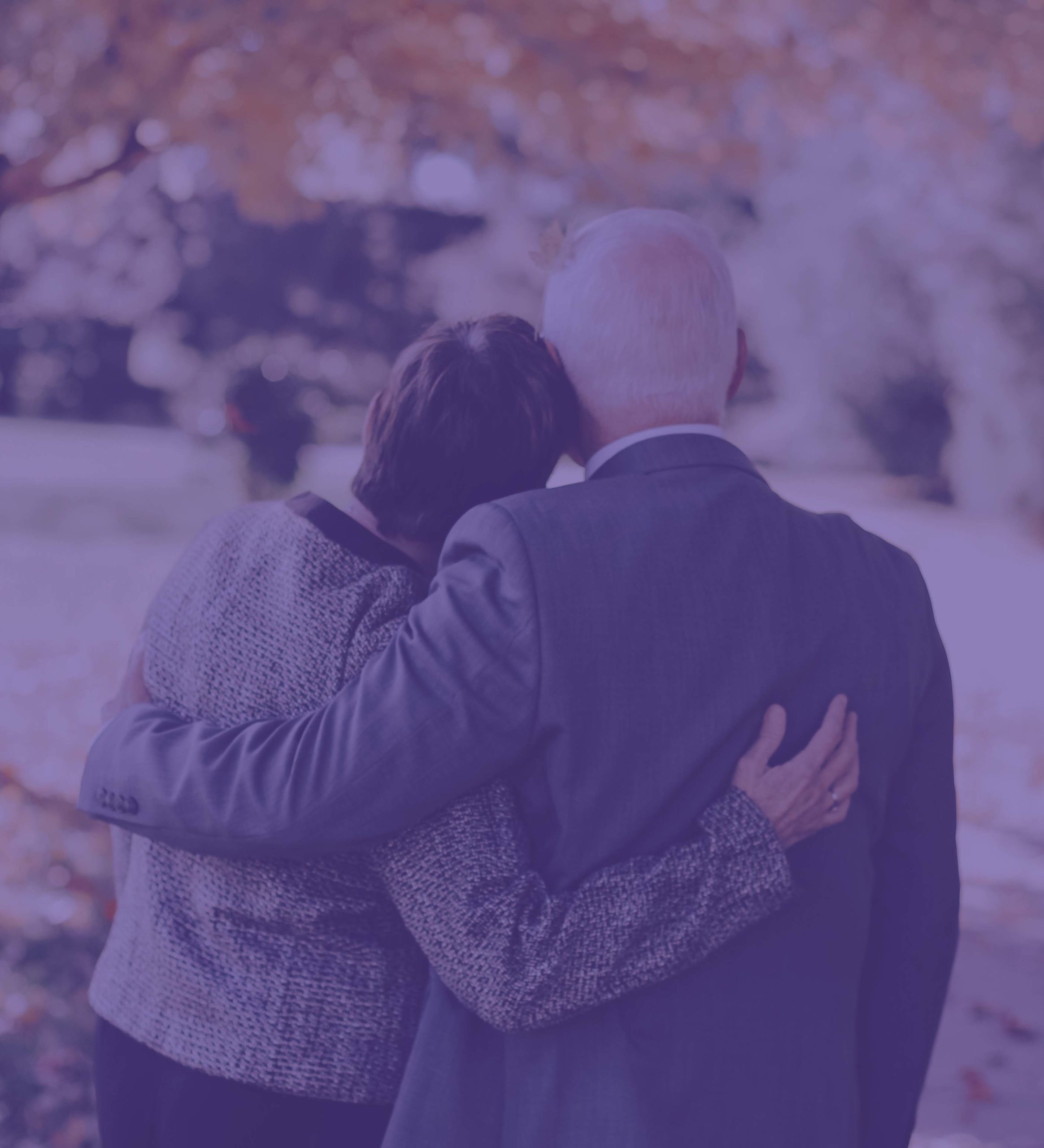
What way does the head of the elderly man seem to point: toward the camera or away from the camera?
away from the camera

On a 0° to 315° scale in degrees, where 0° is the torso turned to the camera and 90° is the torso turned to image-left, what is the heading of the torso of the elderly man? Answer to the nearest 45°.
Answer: approximately 180°

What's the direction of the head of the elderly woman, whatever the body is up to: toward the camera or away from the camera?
away from the camera
